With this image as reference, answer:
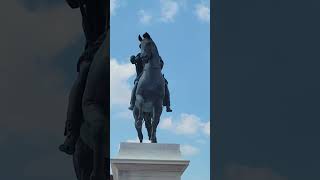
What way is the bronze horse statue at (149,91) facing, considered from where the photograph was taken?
facing the viewer
